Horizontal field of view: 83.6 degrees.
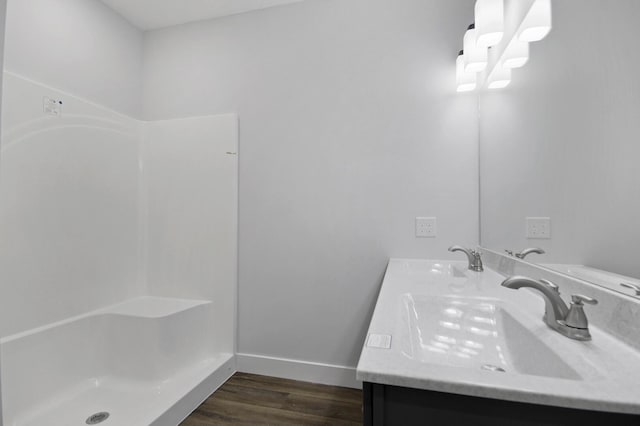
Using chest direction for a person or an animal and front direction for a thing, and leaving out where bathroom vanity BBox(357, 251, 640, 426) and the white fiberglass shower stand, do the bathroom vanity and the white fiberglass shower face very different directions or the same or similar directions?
very different directions

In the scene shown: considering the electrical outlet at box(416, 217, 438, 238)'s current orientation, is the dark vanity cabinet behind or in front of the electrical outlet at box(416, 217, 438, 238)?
in front

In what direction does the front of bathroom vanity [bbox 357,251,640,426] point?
to the viewer's left

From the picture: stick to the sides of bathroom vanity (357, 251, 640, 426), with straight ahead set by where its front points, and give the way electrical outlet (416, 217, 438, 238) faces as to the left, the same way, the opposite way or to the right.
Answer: to the left

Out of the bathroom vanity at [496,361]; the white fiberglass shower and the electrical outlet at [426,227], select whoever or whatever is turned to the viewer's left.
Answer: the bathroom vanity

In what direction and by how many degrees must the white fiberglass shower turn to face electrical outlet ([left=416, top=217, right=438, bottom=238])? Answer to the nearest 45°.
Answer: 0° — it already faces it

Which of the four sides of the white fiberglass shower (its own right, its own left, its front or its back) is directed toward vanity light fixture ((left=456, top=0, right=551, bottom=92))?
front

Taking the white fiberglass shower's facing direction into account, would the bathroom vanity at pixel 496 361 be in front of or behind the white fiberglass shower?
in front

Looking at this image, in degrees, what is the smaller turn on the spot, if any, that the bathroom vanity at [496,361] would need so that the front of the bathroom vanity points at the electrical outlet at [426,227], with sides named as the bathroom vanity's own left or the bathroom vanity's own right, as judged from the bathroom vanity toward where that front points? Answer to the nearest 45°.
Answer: approximately 90° to the bathroom vanity's own right

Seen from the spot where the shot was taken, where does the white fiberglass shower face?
facing the viewer and to the right of the viewer

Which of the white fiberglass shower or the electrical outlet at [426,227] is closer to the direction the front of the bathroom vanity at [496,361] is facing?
the white fiberglass shower
